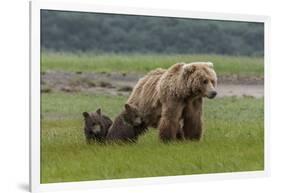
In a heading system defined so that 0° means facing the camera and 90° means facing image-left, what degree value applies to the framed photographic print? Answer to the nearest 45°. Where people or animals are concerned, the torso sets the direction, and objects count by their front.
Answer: approximately 315°
